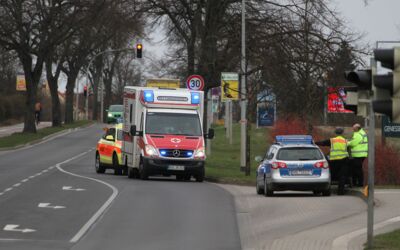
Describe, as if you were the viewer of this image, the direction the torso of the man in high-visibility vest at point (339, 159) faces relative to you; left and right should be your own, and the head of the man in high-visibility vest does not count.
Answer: facing away from the viewer

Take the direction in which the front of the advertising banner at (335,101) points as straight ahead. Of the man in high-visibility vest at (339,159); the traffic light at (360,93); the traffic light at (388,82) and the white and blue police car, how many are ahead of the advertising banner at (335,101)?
4

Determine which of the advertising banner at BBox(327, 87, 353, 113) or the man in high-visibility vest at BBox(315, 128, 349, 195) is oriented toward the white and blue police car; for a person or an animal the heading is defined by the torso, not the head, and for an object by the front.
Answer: the advertising banner

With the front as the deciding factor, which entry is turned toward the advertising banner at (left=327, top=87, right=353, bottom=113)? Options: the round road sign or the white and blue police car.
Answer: the white and blue police car

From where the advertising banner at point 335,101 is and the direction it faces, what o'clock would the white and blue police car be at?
The white and blue police car is roughly at 12 o'clock from the advertising banner.

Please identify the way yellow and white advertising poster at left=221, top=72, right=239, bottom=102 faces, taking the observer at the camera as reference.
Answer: facing the viewer
